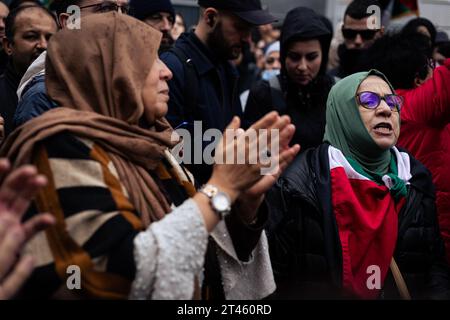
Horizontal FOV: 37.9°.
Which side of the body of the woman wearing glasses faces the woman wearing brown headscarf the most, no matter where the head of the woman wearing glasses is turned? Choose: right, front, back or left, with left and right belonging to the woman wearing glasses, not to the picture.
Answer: right

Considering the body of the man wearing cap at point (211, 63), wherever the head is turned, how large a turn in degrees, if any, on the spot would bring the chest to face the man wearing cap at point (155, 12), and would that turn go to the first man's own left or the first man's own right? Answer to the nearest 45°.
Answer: approximately 180°

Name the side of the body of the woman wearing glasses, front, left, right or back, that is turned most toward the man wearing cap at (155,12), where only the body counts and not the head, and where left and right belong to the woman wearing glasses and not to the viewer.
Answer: back

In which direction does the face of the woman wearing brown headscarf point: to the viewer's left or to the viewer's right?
to the viewer's right

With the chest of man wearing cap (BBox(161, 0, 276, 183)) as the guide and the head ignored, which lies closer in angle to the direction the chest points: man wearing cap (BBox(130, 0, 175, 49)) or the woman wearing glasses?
the woman wearing glasses

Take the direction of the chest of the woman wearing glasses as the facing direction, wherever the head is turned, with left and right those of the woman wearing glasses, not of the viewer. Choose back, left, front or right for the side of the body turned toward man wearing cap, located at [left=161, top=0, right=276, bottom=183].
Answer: back

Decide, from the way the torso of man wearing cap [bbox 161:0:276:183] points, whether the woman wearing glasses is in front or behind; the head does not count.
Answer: in front

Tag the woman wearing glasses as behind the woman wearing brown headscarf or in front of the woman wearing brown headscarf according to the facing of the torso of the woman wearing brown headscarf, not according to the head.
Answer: in front

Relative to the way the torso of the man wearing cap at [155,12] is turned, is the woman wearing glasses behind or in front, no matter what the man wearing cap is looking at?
in front

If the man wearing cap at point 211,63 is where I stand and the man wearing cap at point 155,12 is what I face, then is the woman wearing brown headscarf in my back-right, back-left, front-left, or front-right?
back-left

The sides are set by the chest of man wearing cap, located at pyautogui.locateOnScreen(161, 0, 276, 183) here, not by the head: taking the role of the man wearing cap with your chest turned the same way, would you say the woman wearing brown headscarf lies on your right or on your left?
on your right

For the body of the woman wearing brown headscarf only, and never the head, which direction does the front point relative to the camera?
to the viewer's right

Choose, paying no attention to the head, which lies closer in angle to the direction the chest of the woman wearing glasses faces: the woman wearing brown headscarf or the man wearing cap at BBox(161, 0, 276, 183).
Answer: the woman wearing brown headscarf
